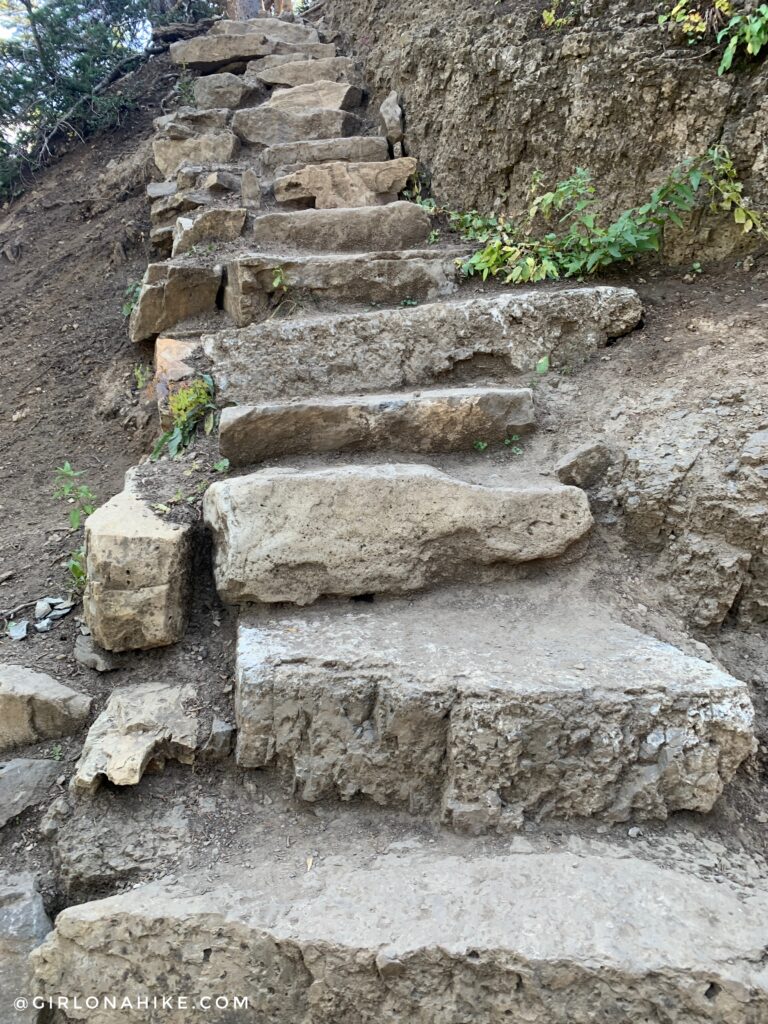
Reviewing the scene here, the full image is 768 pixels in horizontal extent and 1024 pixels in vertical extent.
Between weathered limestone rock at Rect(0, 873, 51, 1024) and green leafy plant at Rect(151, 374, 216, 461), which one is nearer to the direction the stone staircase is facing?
the weathered limestone rock

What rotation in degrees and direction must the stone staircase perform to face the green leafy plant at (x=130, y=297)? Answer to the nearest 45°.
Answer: approximately 135° to its right

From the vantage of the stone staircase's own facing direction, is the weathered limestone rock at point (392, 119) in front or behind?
behind

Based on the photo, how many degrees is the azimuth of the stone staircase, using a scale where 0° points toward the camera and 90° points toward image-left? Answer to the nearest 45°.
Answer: approximately 0°

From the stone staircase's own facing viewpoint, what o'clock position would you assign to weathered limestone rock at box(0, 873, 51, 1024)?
The weathered limestone rock is roughly at 2 o'clock from the stone staircase.
